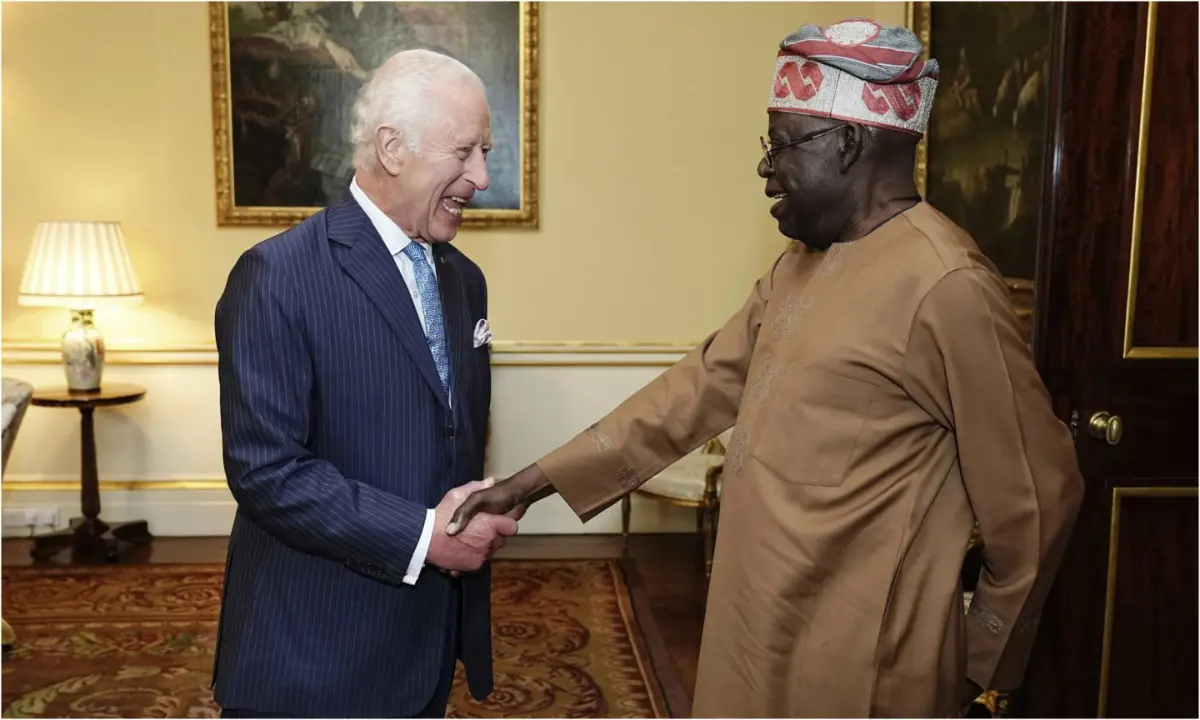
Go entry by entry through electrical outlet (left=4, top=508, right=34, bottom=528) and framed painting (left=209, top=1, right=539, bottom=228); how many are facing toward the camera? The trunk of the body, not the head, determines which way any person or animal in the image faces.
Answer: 2

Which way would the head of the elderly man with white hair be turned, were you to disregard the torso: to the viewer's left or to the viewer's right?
to the viewer's right

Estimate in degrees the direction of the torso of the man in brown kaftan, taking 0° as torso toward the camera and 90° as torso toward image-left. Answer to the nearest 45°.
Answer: approximately 45°

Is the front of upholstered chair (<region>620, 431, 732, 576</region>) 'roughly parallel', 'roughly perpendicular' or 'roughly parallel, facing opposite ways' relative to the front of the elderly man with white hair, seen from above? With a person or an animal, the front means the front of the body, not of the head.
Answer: roughly perpendicular

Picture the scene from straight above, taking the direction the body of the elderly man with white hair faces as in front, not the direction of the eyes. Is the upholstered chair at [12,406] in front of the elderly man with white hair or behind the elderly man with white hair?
behind

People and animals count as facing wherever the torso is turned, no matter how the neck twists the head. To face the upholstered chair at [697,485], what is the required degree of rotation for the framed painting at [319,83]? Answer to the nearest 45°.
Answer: approximately 45° to its left

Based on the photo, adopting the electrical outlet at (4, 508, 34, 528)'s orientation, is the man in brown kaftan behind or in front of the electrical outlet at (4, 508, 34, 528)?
in front

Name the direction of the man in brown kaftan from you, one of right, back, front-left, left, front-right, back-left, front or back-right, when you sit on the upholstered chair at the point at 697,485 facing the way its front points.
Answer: front-left

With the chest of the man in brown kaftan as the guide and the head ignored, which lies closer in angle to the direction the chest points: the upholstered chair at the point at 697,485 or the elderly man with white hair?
the elderly man with white hair
